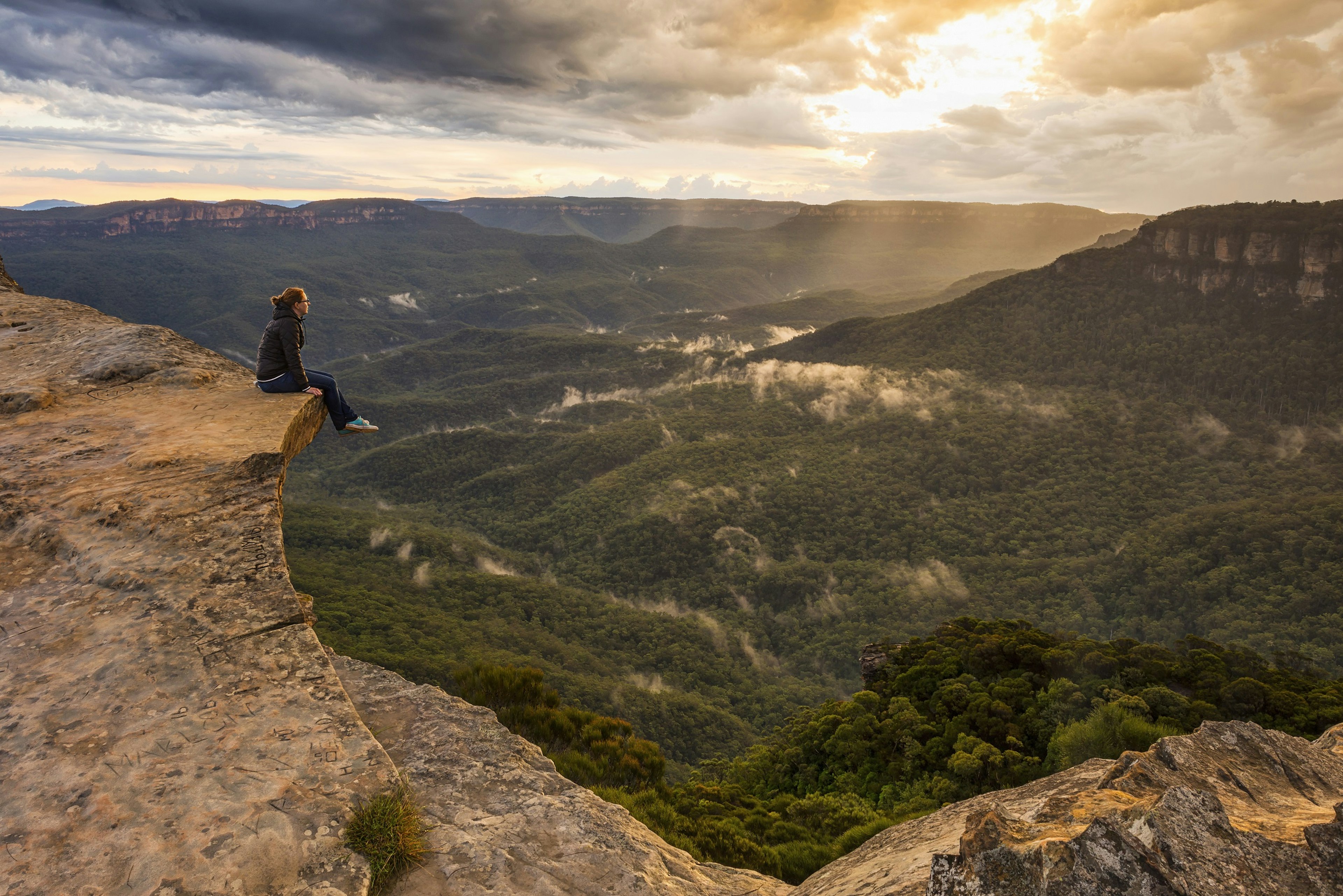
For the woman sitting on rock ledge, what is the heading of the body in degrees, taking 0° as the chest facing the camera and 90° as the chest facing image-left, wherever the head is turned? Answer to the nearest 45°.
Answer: approximately 270°

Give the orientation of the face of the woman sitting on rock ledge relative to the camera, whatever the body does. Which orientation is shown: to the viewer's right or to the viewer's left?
to the viewer's right

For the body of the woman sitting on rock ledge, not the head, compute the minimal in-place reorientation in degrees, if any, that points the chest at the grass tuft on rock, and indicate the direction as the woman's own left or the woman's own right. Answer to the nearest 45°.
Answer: approximately 90° to the woman's own right
